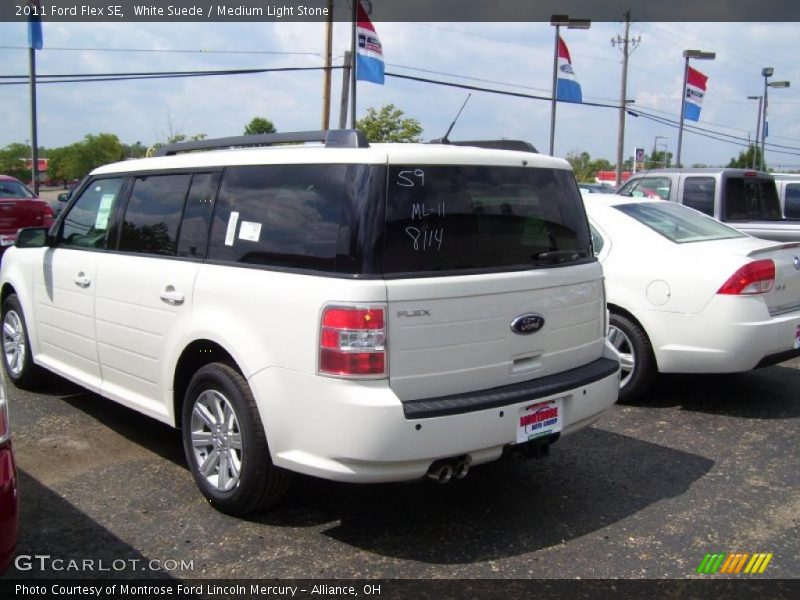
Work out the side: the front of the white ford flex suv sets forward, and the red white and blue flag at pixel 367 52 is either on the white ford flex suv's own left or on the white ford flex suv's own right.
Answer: on the white ford flex suv's own right

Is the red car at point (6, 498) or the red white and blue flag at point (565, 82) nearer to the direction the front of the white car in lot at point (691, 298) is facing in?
the red white and blue flag

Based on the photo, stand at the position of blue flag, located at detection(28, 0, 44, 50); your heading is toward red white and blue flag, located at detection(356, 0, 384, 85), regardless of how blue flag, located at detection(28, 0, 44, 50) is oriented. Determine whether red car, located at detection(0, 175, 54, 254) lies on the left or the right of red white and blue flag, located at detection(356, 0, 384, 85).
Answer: right

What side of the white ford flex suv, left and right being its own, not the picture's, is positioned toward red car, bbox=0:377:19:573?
left

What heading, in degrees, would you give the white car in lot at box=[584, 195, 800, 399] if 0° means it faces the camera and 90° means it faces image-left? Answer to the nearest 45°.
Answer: approximately 135°

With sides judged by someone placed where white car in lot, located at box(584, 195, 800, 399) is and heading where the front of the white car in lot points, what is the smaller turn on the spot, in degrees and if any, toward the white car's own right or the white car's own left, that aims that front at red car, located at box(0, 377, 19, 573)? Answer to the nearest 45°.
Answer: approximately 90° to the white car's own left

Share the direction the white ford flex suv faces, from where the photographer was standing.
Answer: facing away from the viewer and to the left of the viewer

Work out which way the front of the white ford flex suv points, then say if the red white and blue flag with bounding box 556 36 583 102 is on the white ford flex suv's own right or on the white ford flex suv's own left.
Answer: on the white ford flex suv's own right

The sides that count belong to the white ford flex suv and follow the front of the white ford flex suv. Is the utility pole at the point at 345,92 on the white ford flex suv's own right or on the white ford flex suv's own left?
on the white ford flex suv's own right
